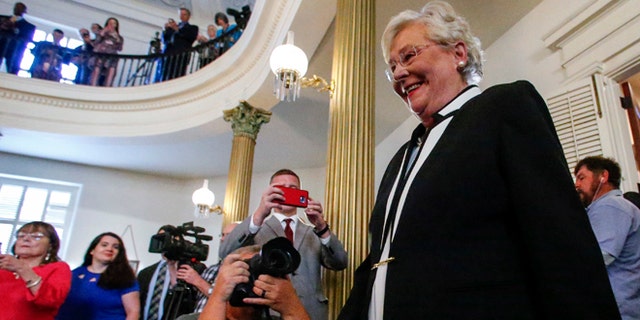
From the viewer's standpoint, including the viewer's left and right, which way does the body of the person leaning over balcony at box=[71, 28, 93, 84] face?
facing the viewer and to the right of the viewer

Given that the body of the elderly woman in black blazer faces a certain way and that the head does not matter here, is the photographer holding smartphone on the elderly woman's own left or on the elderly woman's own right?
on the elderly woman's own right

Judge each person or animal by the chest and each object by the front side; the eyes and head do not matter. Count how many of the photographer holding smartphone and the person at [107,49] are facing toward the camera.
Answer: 2

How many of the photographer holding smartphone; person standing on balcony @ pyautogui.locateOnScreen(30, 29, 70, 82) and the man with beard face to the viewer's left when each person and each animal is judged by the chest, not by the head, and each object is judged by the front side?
1

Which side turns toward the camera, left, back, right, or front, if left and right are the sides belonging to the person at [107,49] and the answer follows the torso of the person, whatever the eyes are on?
front

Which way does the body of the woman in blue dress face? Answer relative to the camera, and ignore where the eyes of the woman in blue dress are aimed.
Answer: toward the camera

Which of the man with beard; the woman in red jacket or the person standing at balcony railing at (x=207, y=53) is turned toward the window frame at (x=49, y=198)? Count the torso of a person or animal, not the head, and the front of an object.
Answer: the man with beard

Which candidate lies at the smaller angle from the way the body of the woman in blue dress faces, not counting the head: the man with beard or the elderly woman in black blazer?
the elderly woman in black blazer

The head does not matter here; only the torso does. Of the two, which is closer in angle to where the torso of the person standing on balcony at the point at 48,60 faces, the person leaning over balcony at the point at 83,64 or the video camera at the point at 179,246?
the video camera

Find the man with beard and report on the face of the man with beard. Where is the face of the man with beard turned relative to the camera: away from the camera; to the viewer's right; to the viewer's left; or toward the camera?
to the viewer's left

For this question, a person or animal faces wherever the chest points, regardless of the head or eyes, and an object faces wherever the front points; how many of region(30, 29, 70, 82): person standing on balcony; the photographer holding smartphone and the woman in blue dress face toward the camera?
3

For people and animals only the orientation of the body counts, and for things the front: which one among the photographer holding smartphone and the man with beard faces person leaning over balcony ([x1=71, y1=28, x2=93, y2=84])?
the man with beard

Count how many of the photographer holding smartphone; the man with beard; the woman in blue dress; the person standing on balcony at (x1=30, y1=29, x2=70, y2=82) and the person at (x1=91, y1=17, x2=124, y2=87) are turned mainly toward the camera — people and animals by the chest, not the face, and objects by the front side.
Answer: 4
